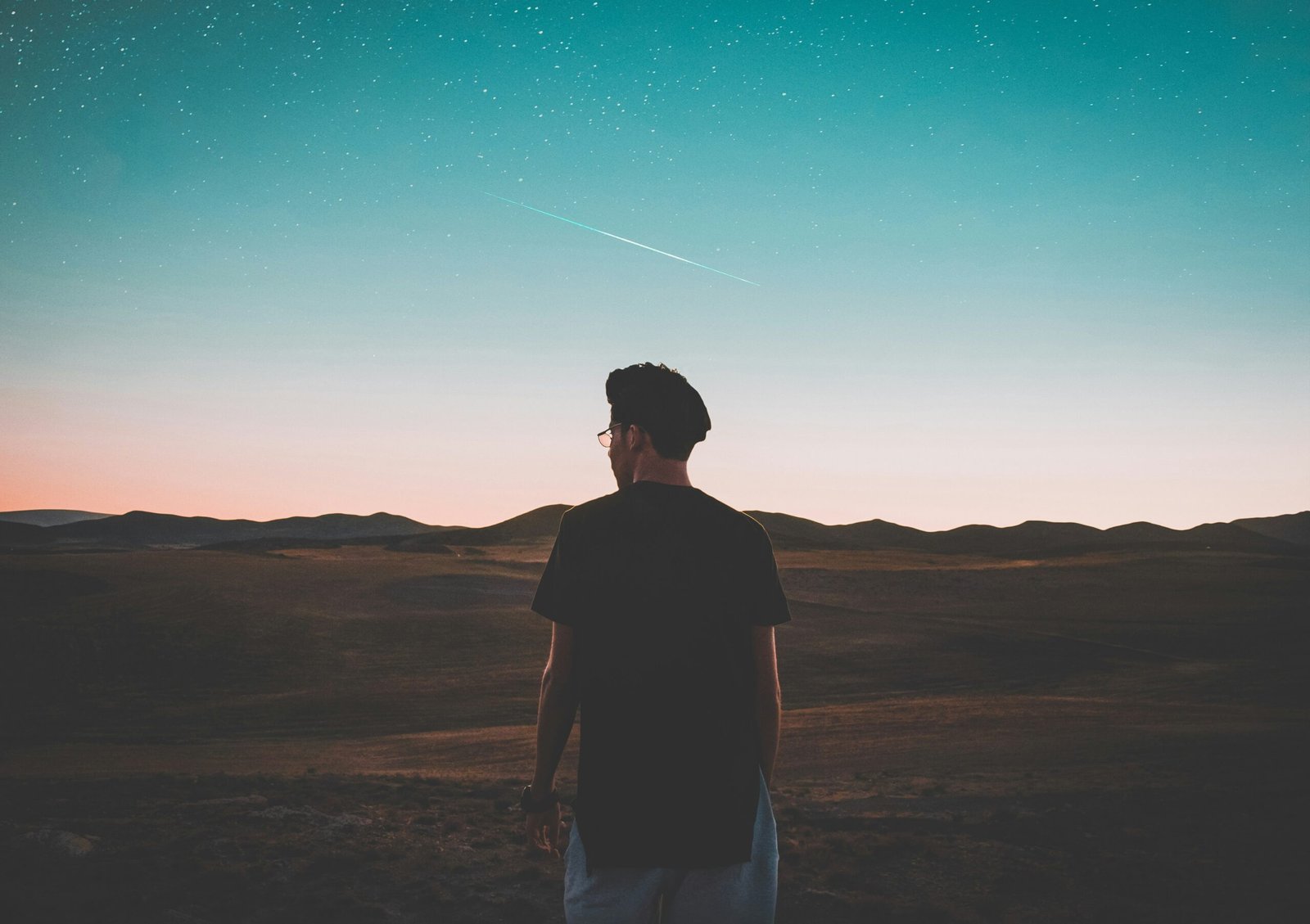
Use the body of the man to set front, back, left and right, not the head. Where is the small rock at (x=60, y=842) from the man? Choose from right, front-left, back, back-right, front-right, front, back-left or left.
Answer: front-left

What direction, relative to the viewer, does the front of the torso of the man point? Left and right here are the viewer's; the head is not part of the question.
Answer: facing away from the viewer

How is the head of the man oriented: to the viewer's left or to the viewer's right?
to the viewer's left

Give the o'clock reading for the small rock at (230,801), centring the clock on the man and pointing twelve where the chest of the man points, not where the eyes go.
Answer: The small rock is roughly at 11 o'clock from the man.
